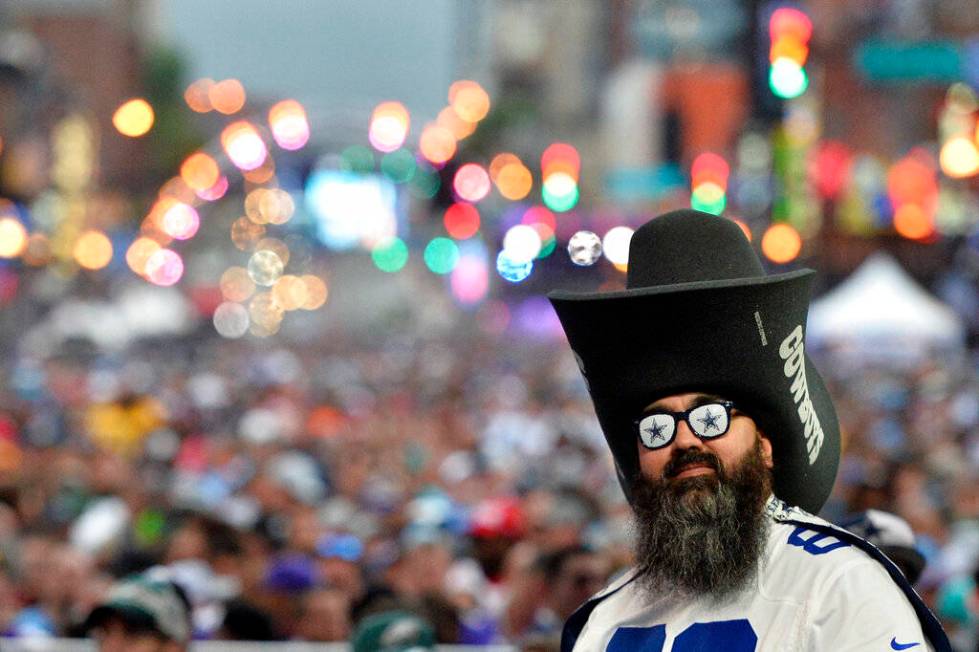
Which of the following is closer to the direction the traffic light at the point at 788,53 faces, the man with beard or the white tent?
the man with beard

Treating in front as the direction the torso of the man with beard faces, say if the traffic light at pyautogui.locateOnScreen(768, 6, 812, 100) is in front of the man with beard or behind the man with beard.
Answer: behind

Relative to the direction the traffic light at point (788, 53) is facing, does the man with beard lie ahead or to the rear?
ahead

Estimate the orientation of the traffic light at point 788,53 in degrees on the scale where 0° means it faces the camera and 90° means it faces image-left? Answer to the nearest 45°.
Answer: approximately 0°

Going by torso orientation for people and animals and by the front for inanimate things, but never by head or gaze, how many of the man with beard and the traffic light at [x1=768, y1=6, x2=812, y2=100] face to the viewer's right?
0

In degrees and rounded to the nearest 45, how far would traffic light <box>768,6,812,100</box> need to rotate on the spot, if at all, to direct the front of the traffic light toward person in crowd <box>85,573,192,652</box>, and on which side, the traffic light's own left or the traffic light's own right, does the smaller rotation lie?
0° — it already faces them

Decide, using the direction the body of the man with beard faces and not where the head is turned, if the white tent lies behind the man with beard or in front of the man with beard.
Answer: behind

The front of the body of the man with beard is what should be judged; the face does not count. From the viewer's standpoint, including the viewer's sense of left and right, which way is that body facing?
facing the viewer and to the left of the viewer
